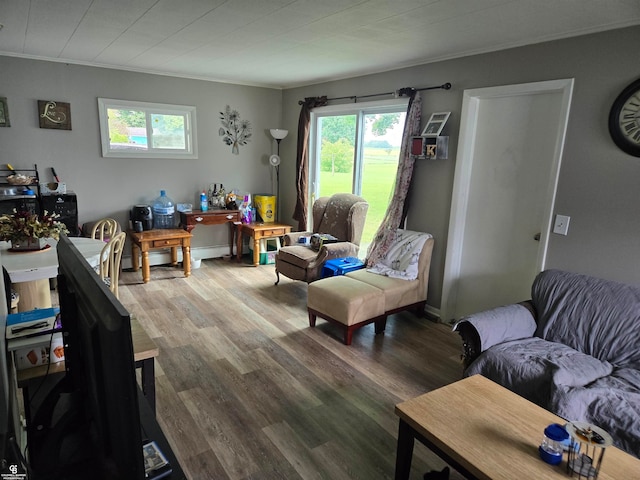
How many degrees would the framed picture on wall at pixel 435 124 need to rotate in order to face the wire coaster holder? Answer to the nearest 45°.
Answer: approximately 45° to its left

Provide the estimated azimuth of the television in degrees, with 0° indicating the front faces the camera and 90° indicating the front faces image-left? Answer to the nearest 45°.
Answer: approximately 225°

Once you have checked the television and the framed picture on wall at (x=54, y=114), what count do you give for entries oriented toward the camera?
1

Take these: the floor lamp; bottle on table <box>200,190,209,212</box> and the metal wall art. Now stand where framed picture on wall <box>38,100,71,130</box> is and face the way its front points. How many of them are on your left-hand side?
3

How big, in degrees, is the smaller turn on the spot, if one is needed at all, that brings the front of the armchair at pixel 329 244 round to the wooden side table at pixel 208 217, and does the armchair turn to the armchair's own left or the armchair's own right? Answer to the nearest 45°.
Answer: approximately 90° to the armchair's own right

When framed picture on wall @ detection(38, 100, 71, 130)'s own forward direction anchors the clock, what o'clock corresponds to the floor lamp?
The floor lamp is roughly at 9 o'clock from the framed picture on wall.

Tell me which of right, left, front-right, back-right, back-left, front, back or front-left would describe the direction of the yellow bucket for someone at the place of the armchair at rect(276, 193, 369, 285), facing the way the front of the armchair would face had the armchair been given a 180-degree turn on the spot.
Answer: left

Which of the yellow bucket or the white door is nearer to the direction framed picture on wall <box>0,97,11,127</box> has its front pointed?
the white door

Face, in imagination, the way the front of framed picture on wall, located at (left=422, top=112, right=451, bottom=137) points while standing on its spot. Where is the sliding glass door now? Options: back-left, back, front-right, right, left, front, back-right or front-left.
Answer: right

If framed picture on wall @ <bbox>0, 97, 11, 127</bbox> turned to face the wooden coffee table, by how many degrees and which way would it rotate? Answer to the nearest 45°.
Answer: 0° — it already faces it

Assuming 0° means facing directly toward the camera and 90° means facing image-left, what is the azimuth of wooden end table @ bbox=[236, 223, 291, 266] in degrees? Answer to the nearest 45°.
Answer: approximately 315°

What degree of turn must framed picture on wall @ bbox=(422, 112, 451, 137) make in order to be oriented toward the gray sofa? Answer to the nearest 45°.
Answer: approximately 90° to its left

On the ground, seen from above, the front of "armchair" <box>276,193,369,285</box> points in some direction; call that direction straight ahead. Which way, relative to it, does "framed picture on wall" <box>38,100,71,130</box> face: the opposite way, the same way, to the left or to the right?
to the left

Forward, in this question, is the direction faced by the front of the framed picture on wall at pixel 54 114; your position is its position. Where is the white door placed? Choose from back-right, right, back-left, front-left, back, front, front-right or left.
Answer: front-left
